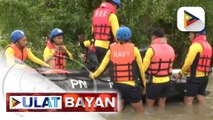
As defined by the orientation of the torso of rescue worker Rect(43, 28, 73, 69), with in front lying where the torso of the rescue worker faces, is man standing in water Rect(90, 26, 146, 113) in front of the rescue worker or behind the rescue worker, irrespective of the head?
in front

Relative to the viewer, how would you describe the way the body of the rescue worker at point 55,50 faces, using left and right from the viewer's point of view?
facing the viewer and to the right of the viewer

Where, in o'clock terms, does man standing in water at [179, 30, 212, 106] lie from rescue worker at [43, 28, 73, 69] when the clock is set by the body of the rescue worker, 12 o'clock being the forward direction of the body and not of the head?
The man standing in water is roughly at 11 o'clock from the rescue worker.
